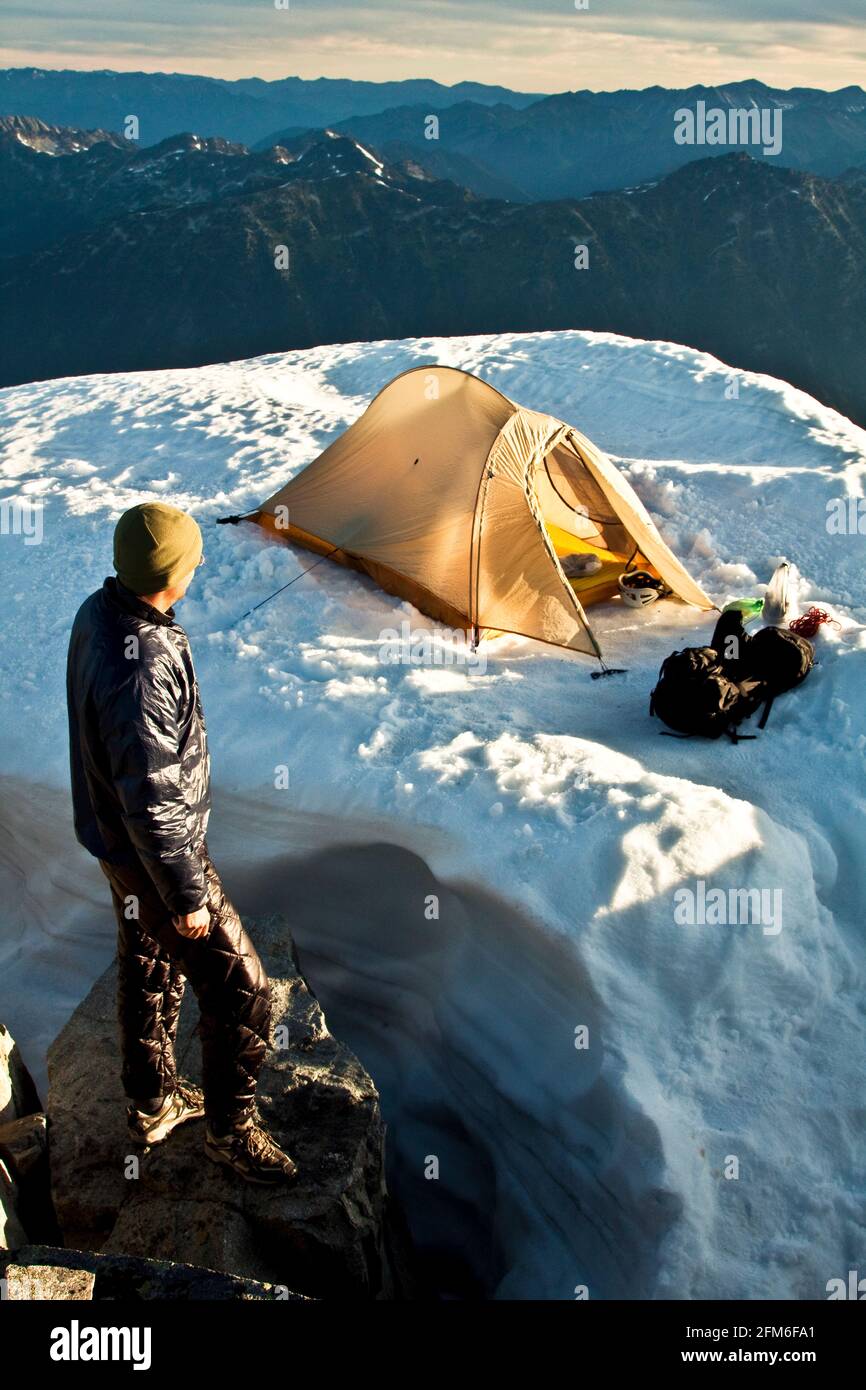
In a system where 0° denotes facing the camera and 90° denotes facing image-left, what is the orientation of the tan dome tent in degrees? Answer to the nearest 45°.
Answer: approximately 315°

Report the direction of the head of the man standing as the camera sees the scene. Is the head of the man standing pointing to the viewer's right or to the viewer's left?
to the viewer's right

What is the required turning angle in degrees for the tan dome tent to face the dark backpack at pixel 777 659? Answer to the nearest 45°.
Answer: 0° — it already faces it

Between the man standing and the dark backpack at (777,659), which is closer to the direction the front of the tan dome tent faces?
the dark backpack

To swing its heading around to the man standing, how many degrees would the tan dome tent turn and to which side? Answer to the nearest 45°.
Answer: approximately 45° to its right
